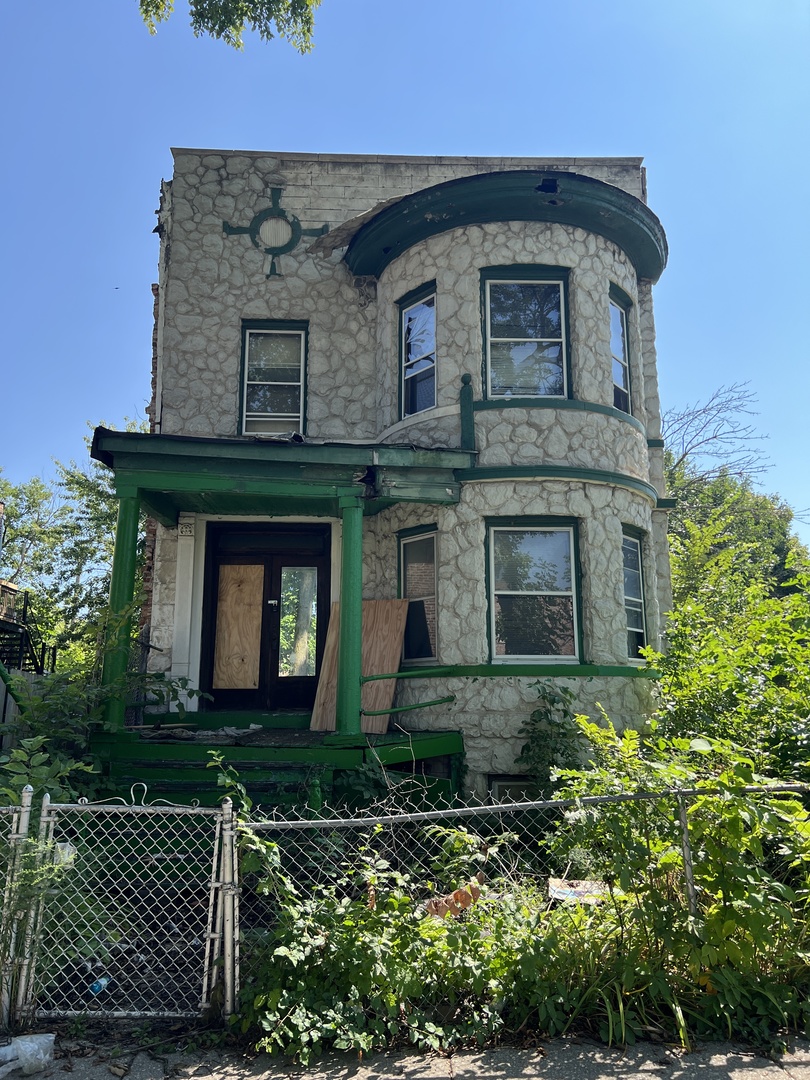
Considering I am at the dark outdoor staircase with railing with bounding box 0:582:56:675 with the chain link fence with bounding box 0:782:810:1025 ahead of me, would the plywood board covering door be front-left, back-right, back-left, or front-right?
front-left

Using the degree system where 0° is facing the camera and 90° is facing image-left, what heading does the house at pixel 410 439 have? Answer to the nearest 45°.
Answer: approximately 0°

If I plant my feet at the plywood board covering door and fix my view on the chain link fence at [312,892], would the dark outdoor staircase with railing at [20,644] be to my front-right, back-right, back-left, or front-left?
back-right

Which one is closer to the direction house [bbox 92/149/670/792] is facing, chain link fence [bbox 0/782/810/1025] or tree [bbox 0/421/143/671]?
the chain link fence

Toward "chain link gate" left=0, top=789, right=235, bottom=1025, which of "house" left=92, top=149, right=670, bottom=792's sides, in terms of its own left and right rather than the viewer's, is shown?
front

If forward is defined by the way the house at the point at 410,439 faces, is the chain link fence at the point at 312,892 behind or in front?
in front

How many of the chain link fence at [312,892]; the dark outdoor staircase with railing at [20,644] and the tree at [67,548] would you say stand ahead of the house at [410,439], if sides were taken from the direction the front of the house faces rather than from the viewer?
1

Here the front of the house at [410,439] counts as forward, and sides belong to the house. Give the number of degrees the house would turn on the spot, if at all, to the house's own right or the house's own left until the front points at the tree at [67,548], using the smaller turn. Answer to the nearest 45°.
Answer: approximately 135° to the house's own right

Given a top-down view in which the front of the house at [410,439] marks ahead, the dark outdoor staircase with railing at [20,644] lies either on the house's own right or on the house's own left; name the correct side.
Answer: on the house's own right
